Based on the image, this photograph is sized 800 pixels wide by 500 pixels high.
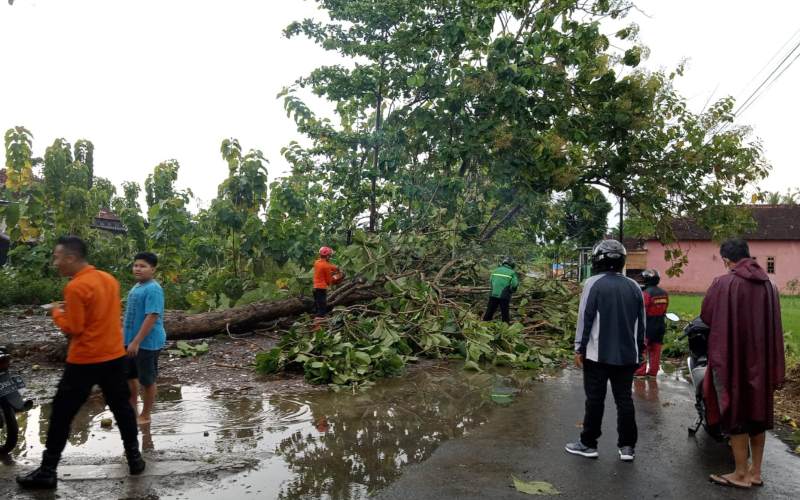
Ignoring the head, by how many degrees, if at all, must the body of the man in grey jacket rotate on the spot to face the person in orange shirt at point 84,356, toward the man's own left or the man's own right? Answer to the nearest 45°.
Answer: approximately 90° to the man's own left

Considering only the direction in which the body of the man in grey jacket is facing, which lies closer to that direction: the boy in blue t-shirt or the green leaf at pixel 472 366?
the green leaf

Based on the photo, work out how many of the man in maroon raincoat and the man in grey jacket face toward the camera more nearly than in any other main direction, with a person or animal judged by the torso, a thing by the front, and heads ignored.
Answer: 0

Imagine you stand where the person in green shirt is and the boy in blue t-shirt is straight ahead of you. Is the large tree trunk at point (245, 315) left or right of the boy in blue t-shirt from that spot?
right

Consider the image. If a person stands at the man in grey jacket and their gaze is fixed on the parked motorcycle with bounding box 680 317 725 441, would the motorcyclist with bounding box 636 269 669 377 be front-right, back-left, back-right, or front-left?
front-left

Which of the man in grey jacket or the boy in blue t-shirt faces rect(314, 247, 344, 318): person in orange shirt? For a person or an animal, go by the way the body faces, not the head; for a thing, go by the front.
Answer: the man in grey jacket

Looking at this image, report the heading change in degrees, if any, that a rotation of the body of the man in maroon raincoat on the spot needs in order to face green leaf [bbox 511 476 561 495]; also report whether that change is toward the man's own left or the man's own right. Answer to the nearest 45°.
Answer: approximately 90° to the man's own left

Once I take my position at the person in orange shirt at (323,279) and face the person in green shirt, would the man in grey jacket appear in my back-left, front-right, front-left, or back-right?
front-right

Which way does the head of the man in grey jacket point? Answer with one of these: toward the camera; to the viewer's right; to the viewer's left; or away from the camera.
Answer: away from the camera

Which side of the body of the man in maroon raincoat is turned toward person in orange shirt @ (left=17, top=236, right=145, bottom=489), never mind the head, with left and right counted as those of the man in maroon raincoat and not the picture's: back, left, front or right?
left

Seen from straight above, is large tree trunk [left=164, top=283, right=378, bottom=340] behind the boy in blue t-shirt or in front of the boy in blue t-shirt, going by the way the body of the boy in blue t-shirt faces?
behind

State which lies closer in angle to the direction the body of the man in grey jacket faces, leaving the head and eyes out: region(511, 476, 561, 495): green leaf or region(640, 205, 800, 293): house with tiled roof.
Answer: the house with tiled roof

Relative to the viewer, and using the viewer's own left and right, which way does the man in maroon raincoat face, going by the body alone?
facing away from the viewer and to the left of the viewer

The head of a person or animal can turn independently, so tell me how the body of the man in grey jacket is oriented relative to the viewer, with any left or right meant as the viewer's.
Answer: facing away from the viewer and to the left of the viewer
